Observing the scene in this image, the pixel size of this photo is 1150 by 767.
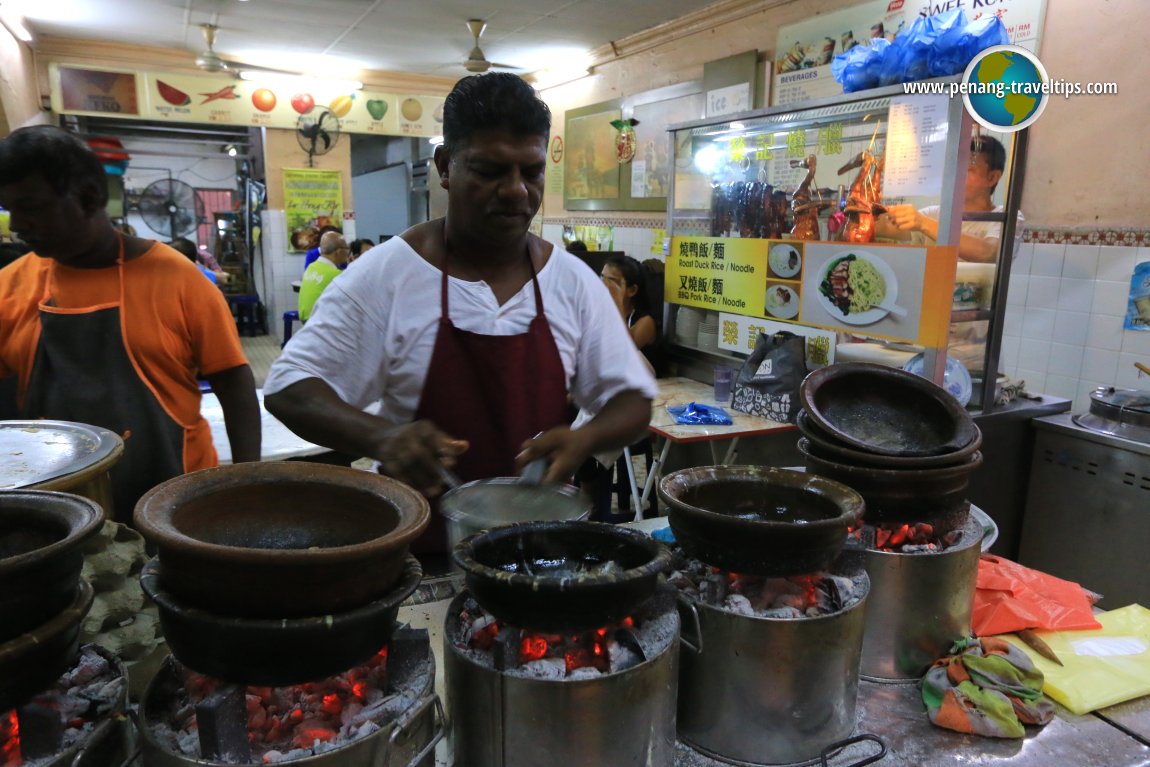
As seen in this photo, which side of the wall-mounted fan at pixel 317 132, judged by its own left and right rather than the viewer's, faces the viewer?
front

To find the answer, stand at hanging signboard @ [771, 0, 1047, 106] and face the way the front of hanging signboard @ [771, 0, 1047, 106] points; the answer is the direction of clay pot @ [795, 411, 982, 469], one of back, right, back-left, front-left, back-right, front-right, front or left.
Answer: front-left

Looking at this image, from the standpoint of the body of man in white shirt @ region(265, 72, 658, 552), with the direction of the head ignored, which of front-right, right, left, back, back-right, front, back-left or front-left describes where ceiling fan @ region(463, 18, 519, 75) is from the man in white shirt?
back

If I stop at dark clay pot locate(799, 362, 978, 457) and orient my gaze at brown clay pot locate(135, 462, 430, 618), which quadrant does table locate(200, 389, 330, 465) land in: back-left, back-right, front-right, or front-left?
front-right

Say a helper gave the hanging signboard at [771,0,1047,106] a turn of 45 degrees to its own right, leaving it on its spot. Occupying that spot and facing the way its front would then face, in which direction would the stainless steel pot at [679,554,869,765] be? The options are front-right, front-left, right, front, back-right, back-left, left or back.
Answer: left

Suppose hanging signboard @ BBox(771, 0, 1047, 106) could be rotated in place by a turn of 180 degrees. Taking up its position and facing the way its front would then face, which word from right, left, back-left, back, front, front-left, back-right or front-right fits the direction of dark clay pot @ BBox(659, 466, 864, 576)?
back-right

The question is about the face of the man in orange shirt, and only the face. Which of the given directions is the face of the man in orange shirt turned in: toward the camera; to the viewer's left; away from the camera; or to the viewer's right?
to the viewer's left

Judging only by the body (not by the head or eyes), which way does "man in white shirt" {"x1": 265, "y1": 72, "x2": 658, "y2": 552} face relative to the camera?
toward the camera

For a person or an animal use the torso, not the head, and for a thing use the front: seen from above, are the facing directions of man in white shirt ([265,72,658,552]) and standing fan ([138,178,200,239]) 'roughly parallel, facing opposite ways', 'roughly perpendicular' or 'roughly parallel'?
roughly parallel

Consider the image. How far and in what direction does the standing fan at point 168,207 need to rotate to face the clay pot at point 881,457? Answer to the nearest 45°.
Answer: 0° — it already faces it

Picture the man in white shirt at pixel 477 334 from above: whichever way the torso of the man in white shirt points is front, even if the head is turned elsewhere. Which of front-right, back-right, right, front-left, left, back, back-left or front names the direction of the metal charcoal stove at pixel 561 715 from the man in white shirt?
front

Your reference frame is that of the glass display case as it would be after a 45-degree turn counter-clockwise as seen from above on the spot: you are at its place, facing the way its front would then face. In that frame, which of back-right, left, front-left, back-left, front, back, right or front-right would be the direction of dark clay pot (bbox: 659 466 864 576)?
front

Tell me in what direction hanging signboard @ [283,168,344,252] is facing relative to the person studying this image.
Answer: facing the viewer

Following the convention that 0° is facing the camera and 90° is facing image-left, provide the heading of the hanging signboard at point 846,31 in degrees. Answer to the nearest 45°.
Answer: approximately 45°

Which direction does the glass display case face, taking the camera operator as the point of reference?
facing the viewer and to the left of the viewer
